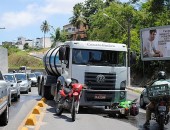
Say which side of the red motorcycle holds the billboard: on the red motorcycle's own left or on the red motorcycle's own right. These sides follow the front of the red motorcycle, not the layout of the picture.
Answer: on the red motorcycle's own left

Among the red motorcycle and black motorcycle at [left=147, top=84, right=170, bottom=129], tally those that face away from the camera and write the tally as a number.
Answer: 1

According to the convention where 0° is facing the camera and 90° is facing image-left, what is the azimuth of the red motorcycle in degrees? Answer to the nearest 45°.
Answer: approximately 315°

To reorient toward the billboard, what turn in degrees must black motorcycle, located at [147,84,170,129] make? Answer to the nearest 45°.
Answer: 0° — it already faces it

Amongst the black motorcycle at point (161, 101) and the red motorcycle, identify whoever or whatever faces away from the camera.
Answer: the black motorcycle

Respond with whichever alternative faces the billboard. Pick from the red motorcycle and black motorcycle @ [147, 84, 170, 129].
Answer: the black motorcycle

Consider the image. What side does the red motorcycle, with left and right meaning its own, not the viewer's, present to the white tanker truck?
back

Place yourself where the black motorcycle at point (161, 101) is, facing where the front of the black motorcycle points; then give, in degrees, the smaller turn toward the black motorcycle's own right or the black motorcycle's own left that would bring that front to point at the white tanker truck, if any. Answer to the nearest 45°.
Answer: approximately 45° to the black motorcycle's own left

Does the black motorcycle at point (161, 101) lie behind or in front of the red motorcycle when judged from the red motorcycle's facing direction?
in front

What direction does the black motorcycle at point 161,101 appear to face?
away from the camera
